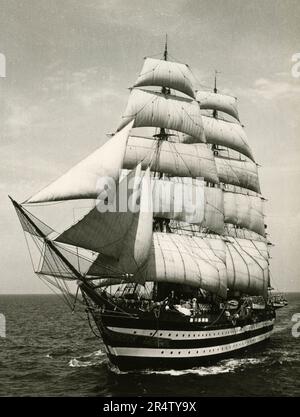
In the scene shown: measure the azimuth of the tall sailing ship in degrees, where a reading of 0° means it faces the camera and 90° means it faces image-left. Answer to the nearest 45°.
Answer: approximately 45°
